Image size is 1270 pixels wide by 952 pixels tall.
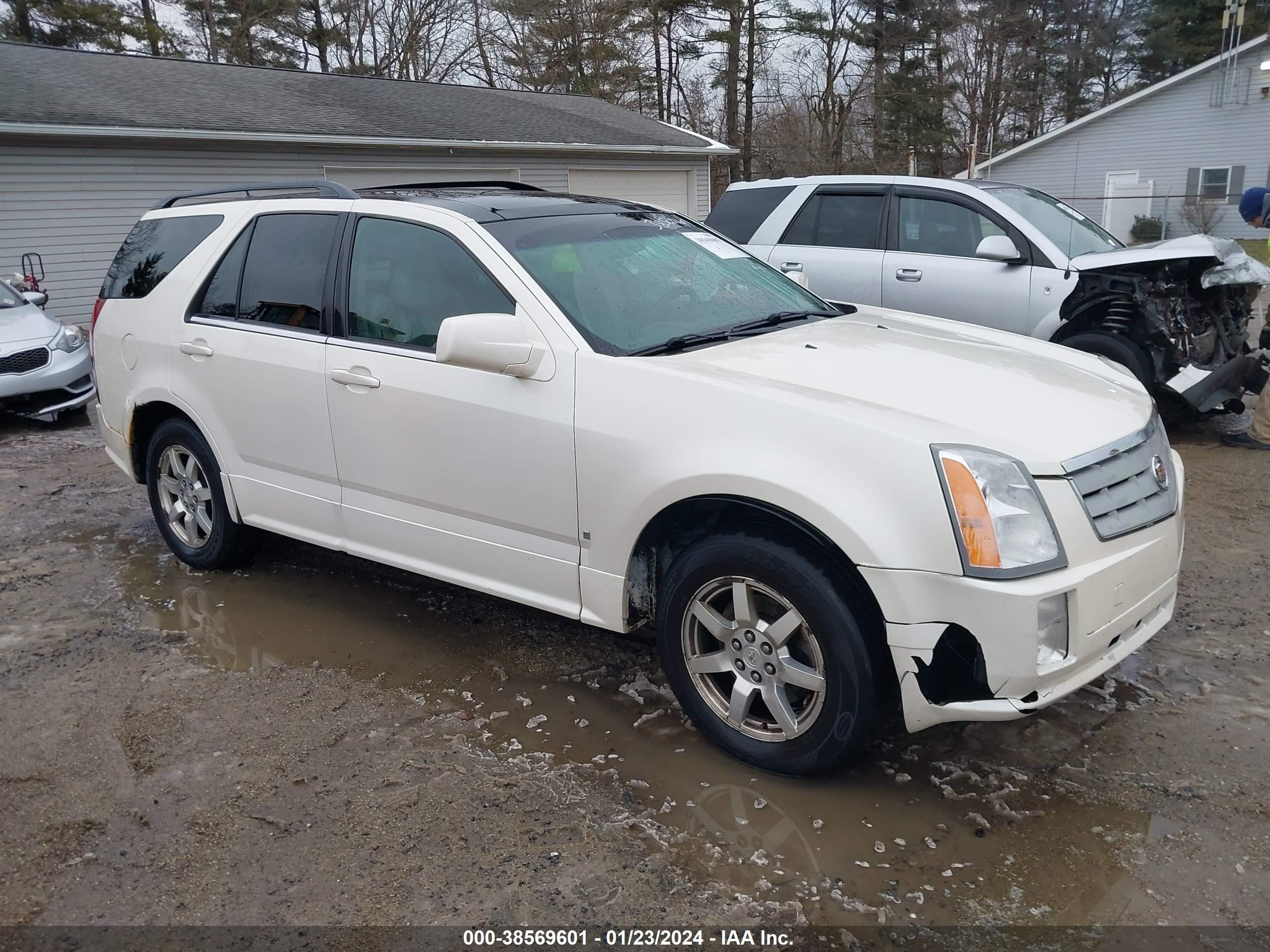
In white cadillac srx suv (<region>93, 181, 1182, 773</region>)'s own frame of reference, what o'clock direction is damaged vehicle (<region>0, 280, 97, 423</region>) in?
The damaged vehicle is roughly at 6 o'clock from the white cadillac srx suv.

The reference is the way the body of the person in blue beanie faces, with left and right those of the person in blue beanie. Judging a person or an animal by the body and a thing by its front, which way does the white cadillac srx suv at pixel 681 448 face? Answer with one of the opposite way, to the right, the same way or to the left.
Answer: the opposite way

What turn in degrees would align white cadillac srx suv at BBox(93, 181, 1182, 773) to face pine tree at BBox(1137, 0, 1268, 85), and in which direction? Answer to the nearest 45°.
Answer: approximately 90° to its left

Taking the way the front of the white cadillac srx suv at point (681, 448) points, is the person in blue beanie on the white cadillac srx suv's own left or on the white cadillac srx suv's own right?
on the white cadillac srx suv's own left

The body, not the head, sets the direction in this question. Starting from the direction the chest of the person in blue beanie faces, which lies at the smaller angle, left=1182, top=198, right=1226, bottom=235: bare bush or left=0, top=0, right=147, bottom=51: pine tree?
the pine tree

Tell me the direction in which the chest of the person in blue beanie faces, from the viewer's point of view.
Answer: to the viewer's left

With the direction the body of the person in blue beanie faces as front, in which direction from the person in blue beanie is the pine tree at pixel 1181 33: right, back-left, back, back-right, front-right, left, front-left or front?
right

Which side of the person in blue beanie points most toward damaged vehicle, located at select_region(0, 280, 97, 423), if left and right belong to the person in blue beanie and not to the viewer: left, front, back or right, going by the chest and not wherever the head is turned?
front

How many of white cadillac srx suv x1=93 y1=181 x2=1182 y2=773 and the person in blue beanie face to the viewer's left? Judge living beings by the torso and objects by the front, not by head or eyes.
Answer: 1

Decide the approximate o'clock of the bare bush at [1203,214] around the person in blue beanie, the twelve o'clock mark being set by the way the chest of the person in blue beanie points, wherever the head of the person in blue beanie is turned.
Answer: The bare bush is roughly at 3 o'clock from the person in blue beanie.

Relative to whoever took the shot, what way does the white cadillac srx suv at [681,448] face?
facing the viewer and to the right of the viewer

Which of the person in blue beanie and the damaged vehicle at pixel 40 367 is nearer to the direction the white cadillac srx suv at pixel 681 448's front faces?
the person in blue beanie

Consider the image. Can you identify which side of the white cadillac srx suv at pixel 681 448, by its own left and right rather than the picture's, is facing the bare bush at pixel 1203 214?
left

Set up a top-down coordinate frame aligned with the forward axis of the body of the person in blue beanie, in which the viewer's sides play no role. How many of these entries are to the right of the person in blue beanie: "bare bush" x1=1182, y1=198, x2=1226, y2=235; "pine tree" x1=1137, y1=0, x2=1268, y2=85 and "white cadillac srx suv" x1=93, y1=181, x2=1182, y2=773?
2
